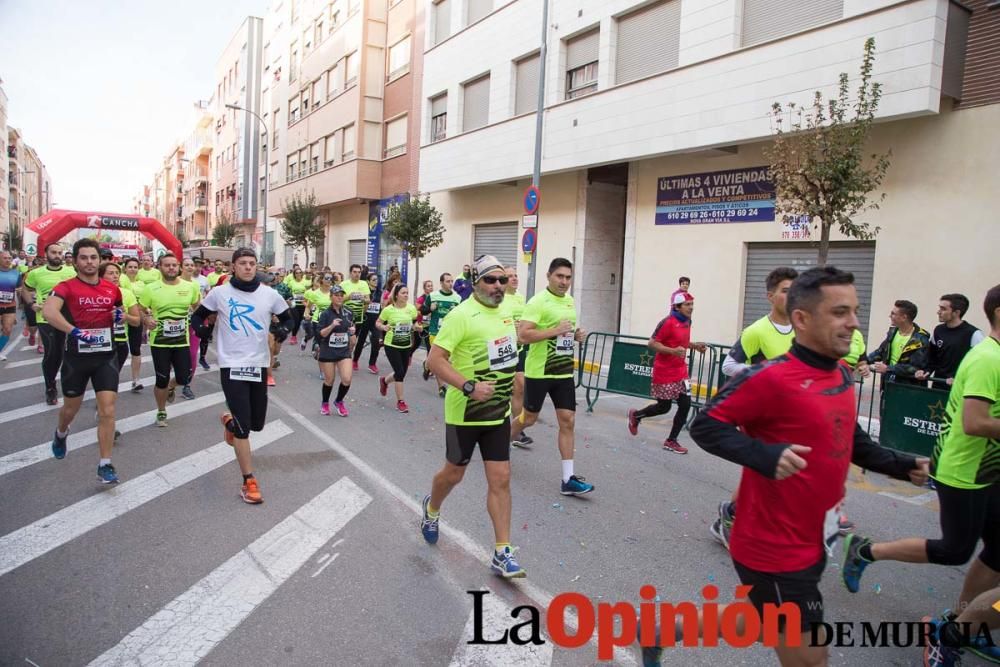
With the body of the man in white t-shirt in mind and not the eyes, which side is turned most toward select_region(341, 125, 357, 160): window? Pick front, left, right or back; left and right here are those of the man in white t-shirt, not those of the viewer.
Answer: back

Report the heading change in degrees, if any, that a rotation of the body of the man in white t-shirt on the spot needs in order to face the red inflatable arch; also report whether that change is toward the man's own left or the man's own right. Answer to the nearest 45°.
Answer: approximately 180°

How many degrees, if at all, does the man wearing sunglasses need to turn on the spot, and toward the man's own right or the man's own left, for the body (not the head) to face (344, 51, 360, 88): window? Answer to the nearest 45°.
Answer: approximately 135° to the man's own left

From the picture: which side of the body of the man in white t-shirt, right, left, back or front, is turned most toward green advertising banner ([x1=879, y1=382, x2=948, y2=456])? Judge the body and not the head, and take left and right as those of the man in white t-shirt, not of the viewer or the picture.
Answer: left

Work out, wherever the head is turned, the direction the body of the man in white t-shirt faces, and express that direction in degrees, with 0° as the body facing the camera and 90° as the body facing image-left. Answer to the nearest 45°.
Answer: approximately 0°

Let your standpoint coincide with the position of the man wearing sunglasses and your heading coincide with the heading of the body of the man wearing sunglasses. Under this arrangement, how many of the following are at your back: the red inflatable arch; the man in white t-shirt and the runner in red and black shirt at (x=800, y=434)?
2

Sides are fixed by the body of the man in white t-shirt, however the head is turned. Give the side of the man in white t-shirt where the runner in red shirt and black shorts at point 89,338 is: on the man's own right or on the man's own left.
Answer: on the man's own right

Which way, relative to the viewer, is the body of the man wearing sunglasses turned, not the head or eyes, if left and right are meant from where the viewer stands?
facing the viewer and to the right of the viewer
